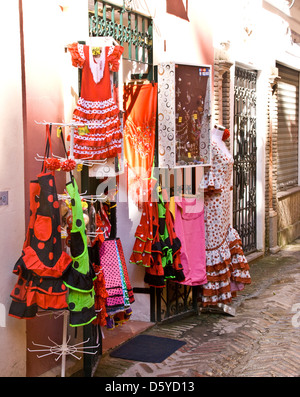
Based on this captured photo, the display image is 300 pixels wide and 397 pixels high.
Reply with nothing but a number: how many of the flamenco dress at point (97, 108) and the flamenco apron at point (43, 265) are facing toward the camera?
2

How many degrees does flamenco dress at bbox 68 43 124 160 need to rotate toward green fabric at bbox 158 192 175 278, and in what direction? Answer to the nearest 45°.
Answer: approximately 135° to its left

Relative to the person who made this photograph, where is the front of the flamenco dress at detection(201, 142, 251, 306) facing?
facing the viewer and to the right of the viewer

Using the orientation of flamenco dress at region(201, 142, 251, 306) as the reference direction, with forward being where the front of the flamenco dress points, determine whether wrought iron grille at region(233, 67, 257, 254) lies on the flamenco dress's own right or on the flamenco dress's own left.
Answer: on the flamenco dress's own left

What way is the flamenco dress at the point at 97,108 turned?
toward the camera

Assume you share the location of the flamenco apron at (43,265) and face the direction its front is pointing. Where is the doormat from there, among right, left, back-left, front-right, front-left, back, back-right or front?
back-left

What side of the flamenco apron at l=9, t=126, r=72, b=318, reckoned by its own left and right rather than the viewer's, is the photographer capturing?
front

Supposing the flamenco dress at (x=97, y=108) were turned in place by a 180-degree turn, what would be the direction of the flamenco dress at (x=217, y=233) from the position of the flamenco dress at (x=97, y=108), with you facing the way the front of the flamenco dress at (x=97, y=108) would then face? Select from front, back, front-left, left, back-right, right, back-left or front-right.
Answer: front-right

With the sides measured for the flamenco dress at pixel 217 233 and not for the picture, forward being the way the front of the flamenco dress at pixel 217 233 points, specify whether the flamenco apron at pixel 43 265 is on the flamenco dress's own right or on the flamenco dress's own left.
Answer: on the flamenco dress's own right

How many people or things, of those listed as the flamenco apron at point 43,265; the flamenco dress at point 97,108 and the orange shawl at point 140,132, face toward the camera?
3

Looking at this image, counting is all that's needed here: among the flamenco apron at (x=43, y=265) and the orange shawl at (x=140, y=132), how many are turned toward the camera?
2

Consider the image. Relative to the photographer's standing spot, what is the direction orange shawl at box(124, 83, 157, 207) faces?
facing the viewer
